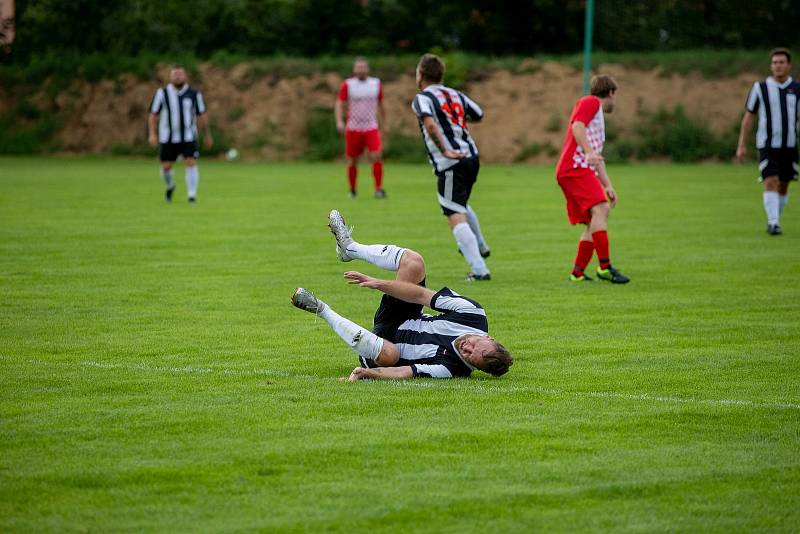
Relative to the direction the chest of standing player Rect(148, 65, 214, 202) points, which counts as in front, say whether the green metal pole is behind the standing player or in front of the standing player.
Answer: behind

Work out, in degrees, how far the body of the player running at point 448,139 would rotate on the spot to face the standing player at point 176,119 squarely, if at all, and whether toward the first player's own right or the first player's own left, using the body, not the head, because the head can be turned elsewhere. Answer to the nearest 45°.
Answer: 0° — they already face them

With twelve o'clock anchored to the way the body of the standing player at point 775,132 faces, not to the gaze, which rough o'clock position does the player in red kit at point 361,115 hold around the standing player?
The player in red kit is roughly at 4 o'clock from the standing player.

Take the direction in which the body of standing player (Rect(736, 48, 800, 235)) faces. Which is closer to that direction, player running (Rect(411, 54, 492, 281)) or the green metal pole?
the player running

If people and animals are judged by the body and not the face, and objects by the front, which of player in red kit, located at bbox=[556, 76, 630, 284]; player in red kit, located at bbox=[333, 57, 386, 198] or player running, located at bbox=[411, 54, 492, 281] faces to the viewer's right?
player in red kit, located at bbox=[556, 76, 630, 284]

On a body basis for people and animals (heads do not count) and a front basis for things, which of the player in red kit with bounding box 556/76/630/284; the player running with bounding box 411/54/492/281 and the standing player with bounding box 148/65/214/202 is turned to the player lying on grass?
the standing player

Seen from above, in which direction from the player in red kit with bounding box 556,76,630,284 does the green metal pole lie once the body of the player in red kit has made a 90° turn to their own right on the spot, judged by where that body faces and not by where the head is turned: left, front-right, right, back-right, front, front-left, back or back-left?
back

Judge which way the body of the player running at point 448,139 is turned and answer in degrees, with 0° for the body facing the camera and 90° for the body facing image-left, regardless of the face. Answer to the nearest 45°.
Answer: approximately 135°

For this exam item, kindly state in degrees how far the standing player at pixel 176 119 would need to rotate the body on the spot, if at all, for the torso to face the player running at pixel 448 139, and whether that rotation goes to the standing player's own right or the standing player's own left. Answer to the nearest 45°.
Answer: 0° — they already face them

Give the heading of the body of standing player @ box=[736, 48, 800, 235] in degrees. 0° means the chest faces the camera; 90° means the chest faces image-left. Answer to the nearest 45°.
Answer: approximately 0°

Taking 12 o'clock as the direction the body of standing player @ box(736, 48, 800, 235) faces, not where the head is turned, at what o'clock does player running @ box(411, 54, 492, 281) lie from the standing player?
The player running is roughly at 1 o'clock from the standing player.

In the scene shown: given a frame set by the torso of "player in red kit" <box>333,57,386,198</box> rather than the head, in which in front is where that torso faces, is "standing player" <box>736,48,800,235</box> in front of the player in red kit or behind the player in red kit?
in front
